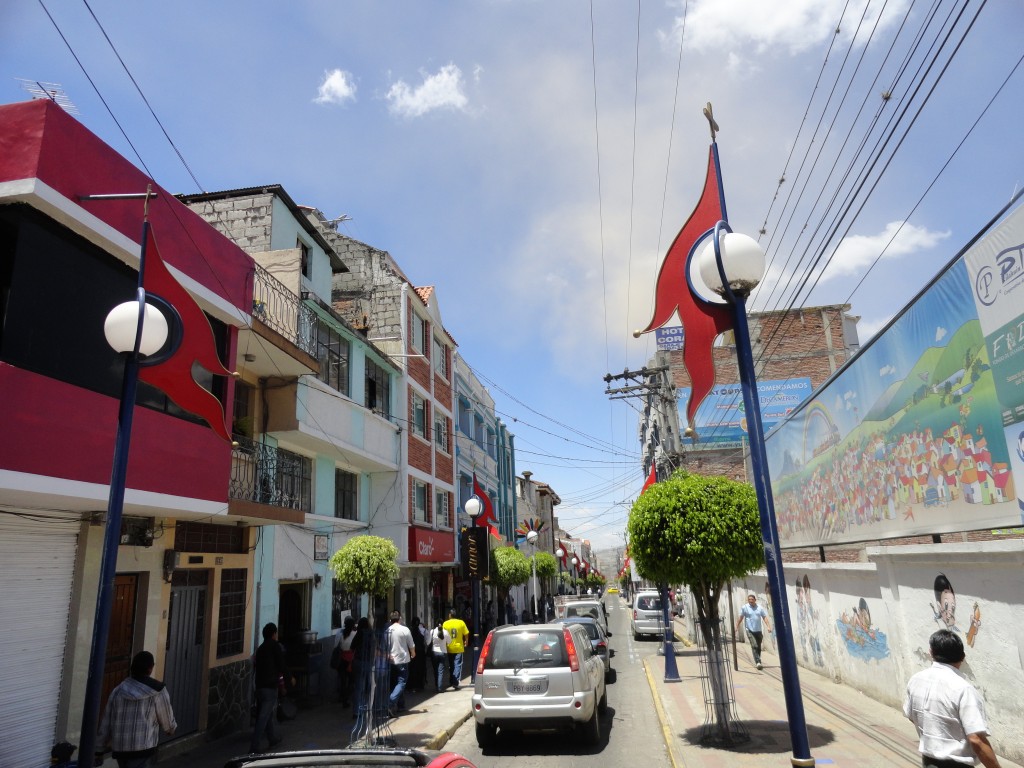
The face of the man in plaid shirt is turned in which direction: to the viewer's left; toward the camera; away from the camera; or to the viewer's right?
away from the camera

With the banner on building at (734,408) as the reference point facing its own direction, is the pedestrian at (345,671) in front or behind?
in front

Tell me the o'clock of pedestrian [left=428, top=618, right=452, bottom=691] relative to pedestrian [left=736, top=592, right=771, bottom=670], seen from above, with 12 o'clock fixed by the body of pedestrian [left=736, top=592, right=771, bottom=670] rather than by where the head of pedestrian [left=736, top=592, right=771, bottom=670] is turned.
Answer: pedestrian [left=428, top=618, right=452, bottom=691] is roughly at 2 o'clock from pedestrian [left=736, top=592, right=771, bottom=670].

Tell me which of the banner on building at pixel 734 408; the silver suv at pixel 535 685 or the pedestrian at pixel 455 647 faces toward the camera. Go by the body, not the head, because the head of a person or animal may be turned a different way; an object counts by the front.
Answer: the banner on building

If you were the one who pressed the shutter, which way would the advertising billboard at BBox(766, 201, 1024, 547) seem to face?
facing the viewer and to the left of the viewer

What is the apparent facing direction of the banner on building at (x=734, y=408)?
toward the camera

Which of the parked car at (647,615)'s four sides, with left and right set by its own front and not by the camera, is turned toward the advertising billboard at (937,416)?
back

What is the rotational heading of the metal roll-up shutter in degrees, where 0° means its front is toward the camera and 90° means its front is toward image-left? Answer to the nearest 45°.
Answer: approximately 315°

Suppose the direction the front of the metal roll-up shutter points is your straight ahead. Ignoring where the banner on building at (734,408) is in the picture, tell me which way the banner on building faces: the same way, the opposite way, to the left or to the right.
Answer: to the right

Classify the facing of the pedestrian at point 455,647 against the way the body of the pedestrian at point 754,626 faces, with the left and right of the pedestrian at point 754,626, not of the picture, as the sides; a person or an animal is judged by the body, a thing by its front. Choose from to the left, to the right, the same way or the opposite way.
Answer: the opposite way

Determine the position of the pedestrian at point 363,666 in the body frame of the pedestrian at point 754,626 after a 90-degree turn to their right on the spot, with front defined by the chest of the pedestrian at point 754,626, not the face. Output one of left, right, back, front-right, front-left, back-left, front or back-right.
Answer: front-left

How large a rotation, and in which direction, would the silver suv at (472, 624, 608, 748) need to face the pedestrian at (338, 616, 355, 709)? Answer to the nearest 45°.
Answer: approximately 45° to its left

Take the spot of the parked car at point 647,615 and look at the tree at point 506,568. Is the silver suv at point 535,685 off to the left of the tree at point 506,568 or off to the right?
left

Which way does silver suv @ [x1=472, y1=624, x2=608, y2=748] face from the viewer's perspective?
away from the camera
